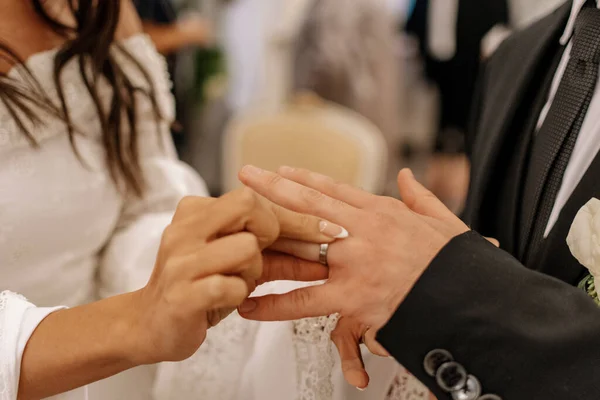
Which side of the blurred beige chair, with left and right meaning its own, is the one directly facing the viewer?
front
